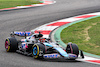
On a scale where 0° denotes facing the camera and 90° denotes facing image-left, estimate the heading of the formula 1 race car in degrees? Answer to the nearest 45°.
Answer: approximately 315°
